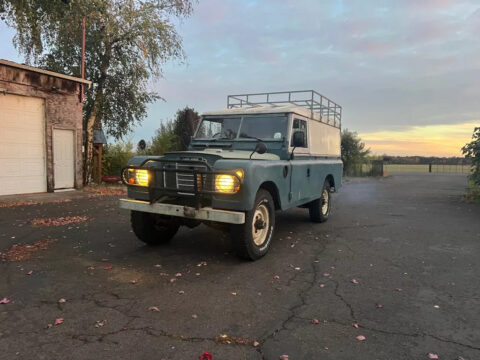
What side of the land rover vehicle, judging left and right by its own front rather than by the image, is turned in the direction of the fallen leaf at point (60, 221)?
right

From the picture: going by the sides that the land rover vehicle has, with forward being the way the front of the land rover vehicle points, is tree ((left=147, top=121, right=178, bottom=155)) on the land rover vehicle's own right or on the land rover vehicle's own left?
on the land rover vehicle's own right

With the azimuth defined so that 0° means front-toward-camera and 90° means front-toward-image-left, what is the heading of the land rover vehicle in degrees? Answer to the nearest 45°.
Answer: approximately 45°

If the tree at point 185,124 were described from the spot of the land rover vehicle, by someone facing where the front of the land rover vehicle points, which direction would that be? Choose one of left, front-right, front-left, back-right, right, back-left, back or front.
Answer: back-right

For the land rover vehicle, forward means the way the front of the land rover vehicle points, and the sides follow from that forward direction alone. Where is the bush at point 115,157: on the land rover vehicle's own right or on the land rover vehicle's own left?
on the land rover vehicle's own right

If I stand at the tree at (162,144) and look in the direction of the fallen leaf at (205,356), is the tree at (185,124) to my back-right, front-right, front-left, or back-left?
back-left

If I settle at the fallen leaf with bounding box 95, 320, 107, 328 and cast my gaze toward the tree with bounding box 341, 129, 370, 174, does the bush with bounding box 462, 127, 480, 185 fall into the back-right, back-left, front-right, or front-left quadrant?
front-right

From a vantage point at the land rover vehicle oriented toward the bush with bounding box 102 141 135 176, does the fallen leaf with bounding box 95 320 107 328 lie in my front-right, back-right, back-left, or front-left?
back-left

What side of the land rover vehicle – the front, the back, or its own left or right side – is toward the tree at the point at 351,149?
back

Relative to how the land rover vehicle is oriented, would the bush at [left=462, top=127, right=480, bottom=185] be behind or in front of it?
behind

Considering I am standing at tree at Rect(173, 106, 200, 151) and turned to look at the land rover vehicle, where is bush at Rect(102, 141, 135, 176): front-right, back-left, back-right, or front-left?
front-right

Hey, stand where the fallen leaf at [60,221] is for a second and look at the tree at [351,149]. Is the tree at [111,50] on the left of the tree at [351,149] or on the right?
left

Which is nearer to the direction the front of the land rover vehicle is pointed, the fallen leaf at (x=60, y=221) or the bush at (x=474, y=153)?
the fallen leaf
